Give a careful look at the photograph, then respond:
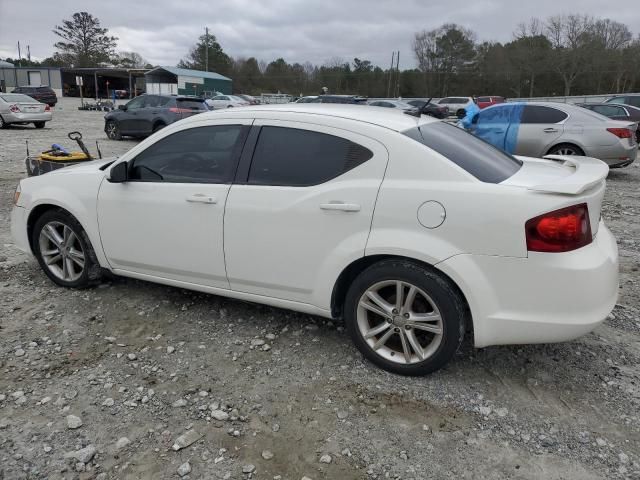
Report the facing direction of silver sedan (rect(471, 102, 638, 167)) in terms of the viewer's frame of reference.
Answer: facing away from the viewer and to the left of the viewer

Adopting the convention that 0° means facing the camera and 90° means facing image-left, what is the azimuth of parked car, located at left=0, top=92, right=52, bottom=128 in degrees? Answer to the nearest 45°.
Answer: approximately 135°

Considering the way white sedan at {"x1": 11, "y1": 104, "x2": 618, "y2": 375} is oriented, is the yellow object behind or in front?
in front

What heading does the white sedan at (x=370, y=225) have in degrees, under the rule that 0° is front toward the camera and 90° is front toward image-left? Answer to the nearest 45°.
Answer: approximately 135°

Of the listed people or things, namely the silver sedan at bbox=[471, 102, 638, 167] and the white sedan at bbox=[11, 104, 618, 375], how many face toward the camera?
0

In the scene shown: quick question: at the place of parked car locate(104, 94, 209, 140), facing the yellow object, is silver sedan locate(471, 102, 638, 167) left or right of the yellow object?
left

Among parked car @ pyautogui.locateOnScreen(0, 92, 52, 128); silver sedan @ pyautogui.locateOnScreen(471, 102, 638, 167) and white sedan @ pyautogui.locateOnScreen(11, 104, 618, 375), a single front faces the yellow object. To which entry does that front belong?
the white sedan

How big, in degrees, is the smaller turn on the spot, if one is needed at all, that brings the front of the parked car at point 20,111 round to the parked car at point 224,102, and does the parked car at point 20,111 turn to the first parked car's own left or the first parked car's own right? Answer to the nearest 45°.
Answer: approximately 90° to the first parked car's own right

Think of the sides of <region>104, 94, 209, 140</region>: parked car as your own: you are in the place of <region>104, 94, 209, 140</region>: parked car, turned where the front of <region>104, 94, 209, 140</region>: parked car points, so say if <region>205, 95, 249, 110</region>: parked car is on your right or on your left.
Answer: on your right

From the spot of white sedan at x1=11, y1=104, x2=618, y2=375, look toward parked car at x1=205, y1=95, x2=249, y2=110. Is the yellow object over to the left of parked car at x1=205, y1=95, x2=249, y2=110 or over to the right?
left

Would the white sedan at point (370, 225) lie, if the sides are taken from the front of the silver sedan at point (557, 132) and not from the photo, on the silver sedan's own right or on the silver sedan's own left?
on the silver sedan's own left

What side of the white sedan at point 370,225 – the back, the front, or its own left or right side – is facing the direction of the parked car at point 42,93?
front
